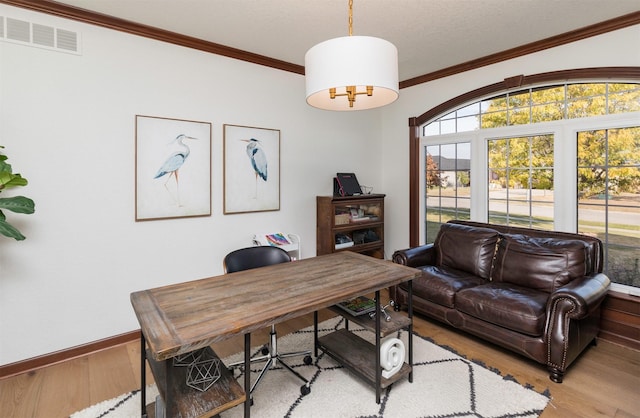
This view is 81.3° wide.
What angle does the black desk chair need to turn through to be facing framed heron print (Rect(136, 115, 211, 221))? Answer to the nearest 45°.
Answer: approximately 180°

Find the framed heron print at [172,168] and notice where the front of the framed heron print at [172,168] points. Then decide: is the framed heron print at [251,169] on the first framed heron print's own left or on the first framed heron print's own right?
on the first framed heron print's own left

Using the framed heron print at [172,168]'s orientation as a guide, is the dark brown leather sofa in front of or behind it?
in front

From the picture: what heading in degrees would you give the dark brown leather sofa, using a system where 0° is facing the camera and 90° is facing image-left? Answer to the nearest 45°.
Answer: approximately 45°

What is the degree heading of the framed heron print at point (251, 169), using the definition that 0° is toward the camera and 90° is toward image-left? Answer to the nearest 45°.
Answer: approximately 315°

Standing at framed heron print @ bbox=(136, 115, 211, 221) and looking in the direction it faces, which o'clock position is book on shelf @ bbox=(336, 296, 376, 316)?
The book on shelf is roughly at 12 o'clock from the framed heron print.

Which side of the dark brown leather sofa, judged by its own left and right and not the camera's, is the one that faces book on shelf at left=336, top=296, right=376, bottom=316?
front

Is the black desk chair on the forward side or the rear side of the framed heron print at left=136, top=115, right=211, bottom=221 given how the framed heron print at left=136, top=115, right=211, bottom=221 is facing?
on the forward side

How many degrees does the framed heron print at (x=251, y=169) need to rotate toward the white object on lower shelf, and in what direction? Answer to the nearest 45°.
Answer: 0° — it already faces it
